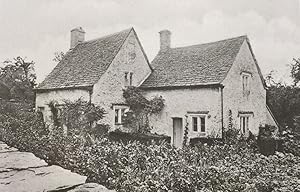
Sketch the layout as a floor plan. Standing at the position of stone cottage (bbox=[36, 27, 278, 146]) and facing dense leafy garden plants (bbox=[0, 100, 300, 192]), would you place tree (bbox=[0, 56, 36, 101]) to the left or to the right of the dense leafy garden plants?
right

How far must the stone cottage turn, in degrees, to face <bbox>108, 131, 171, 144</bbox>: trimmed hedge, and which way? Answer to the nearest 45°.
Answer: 0° — it already faces it

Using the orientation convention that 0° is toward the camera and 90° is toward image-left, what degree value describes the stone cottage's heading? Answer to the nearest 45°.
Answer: approximately 45°
